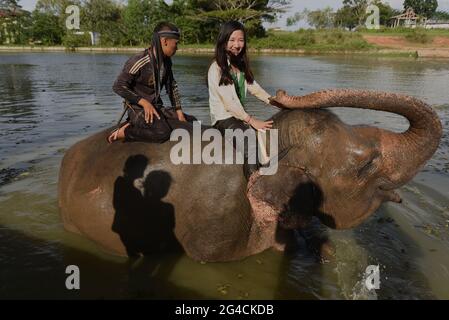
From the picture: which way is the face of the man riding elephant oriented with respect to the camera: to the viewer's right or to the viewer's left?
to the viewer's right

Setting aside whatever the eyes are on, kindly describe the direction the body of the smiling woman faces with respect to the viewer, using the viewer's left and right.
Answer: facing the viewer and to the right of the viewer

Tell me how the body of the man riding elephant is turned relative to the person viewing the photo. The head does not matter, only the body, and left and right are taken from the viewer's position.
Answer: facing to the right of the viewer

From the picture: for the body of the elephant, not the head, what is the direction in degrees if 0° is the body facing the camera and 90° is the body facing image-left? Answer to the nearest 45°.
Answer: approximately 270°

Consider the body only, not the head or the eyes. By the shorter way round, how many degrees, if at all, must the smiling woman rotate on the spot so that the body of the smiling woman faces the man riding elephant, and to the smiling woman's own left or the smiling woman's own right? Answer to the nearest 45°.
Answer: approximately 135° to the smiling woman's own right
